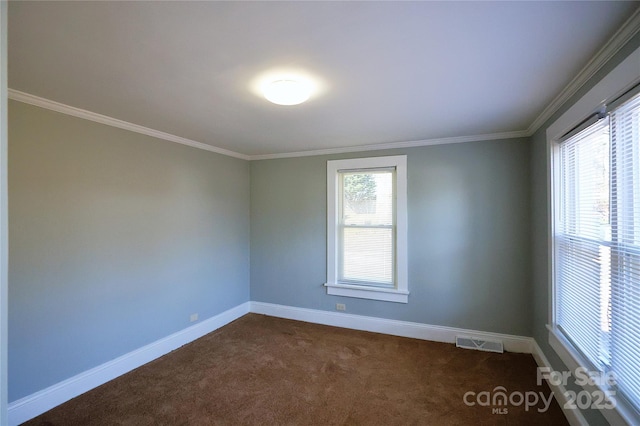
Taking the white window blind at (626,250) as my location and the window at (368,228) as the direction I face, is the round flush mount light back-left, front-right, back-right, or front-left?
front-left

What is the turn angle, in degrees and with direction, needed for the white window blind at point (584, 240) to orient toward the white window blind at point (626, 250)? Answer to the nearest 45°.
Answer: approximately 90° to its left

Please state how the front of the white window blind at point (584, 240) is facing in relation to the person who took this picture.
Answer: facing to the left of the viewer

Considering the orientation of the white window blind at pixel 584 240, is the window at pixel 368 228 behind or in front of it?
in front

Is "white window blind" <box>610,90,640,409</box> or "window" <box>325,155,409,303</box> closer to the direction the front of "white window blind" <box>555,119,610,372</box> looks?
the window

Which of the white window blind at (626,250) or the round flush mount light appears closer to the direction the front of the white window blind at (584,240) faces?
the round flush mount light

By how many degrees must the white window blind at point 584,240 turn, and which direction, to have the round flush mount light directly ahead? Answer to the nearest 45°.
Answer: approximately 45° to its left
